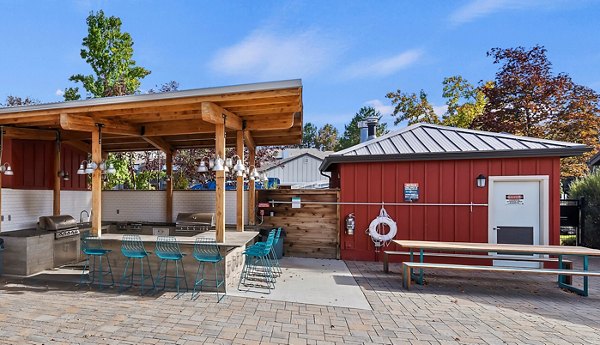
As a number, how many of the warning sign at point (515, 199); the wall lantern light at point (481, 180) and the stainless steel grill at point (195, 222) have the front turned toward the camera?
3

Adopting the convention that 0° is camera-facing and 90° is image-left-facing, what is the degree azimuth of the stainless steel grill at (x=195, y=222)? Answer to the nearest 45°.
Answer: approximately 0°

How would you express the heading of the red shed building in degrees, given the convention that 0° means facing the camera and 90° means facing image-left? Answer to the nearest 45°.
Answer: approximately 0°

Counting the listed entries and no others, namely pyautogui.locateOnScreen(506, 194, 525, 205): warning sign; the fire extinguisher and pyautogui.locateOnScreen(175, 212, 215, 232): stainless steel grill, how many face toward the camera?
3

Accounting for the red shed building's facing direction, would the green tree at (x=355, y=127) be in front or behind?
behind

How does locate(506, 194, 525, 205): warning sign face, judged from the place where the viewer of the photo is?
facing the viewer

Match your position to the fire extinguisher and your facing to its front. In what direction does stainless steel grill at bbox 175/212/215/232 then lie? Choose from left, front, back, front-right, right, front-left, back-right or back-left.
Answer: right

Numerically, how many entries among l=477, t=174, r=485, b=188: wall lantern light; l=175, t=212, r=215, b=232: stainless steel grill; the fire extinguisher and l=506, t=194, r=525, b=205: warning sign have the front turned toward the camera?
4

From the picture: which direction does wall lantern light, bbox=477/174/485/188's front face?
toward the camera

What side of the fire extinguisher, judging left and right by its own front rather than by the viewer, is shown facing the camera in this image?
front

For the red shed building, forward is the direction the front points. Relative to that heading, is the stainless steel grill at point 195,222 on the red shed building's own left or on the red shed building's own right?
on the red shed building's own right

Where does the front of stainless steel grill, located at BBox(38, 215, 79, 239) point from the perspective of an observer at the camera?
facing the viewer and to the right of the viewer
